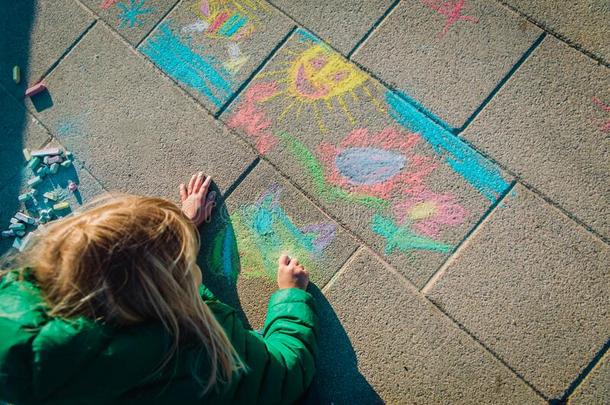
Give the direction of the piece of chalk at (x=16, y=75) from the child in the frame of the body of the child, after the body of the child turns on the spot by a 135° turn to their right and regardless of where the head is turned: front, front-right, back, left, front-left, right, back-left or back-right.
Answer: back-right

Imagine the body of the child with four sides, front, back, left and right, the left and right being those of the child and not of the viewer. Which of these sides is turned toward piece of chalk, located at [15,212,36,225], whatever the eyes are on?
left

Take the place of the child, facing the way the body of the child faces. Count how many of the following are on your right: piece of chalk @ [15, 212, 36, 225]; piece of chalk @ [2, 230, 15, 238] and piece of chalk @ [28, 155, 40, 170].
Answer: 0

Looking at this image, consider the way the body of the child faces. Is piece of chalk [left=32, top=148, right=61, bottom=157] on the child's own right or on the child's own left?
on the child's own left

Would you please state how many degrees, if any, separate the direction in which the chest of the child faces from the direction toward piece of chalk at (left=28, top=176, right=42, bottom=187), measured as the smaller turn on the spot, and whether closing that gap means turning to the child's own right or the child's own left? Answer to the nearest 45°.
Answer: approximately 90° to the child's own left

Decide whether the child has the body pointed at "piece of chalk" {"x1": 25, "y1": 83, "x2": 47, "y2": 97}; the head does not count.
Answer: no

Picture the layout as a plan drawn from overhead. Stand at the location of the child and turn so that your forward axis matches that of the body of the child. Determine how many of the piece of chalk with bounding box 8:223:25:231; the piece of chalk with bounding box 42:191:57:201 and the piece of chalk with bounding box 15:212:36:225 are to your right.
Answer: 0

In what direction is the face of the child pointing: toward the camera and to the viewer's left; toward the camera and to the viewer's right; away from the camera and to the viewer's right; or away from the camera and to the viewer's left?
away from the camera and to the viewer's right

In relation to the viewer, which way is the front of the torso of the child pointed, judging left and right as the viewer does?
facing away from the viewer and to the right of the viewer
